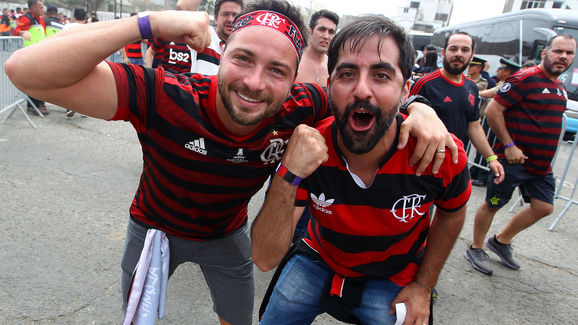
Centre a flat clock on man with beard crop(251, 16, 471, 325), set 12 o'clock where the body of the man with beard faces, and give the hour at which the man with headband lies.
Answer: The man with headband is roughly at 3 o'clock from the man with beard.

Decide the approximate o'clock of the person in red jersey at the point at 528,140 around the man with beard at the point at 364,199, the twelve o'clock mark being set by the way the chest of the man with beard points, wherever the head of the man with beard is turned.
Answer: The person in red jersey is roughly at 7 o'clock from the man with beard.

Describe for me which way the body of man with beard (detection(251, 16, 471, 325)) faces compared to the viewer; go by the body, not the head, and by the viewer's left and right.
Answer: facing the viewer

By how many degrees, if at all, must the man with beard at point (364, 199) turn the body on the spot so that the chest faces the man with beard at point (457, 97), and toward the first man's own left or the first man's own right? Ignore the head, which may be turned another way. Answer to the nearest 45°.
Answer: approximately 180°
